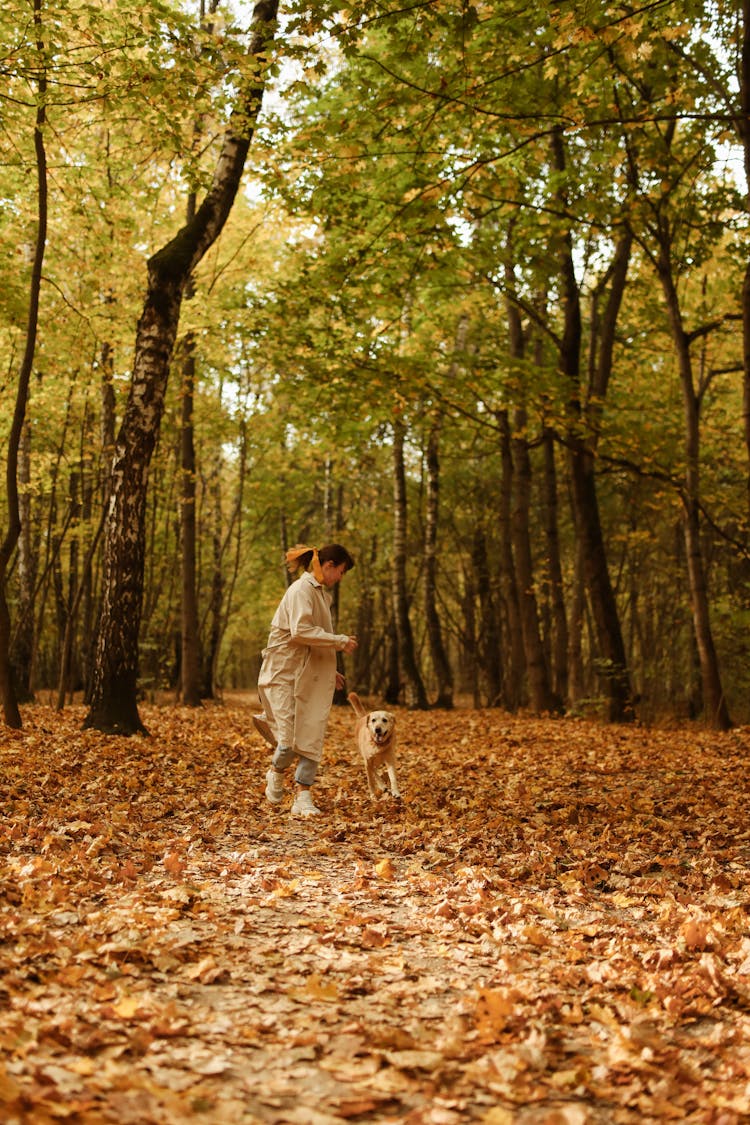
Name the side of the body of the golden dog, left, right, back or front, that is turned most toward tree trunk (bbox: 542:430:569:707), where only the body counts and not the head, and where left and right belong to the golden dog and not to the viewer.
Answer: back

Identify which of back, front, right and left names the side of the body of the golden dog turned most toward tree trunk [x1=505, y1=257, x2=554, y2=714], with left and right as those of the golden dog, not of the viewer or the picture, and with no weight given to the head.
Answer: back

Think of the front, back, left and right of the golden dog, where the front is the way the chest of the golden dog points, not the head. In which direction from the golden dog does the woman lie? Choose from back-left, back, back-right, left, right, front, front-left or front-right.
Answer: front-right

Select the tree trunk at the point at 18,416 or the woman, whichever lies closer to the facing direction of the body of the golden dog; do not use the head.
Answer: the woman

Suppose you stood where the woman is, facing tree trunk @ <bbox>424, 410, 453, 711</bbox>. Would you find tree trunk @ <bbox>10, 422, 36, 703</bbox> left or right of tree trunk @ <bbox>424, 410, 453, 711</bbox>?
left

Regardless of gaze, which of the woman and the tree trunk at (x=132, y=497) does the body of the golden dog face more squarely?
the woman

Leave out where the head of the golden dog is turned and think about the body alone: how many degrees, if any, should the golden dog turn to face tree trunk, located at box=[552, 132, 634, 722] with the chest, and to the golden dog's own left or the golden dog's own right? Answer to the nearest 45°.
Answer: approximately 135° to the golden dog's own left

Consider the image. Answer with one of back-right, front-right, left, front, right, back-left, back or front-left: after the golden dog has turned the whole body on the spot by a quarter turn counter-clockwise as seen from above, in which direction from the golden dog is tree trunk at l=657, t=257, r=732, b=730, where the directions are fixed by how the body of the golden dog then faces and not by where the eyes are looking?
front-left

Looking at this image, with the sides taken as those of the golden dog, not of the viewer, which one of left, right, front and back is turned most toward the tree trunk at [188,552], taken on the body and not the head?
back

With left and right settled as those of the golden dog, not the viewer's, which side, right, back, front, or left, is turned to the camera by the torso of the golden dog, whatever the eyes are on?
front

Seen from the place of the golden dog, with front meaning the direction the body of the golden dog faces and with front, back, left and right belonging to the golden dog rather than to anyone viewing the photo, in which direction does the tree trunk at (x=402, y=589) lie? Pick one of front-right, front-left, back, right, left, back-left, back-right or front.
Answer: back

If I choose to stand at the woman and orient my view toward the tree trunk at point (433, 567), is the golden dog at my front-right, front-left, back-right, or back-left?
front-right
